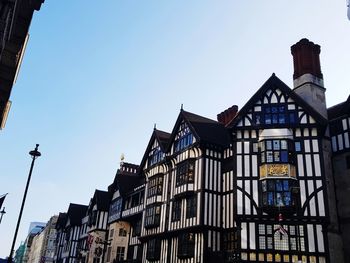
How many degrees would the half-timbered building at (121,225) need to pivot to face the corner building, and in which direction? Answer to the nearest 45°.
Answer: approximately 90° to its left

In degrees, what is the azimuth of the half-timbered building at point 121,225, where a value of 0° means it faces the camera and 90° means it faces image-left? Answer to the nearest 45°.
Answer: approximately 45°

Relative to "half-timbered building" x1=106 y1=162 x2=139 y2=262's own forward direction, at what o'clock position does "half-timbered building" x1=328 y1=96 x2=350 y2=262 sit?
"half-timbered building" x1=328 y1=96 x2=350 y2=262 is roughly at 9 o'clock from "half-timbered building" x1=106 y1=162 x2=139 y2=262.
